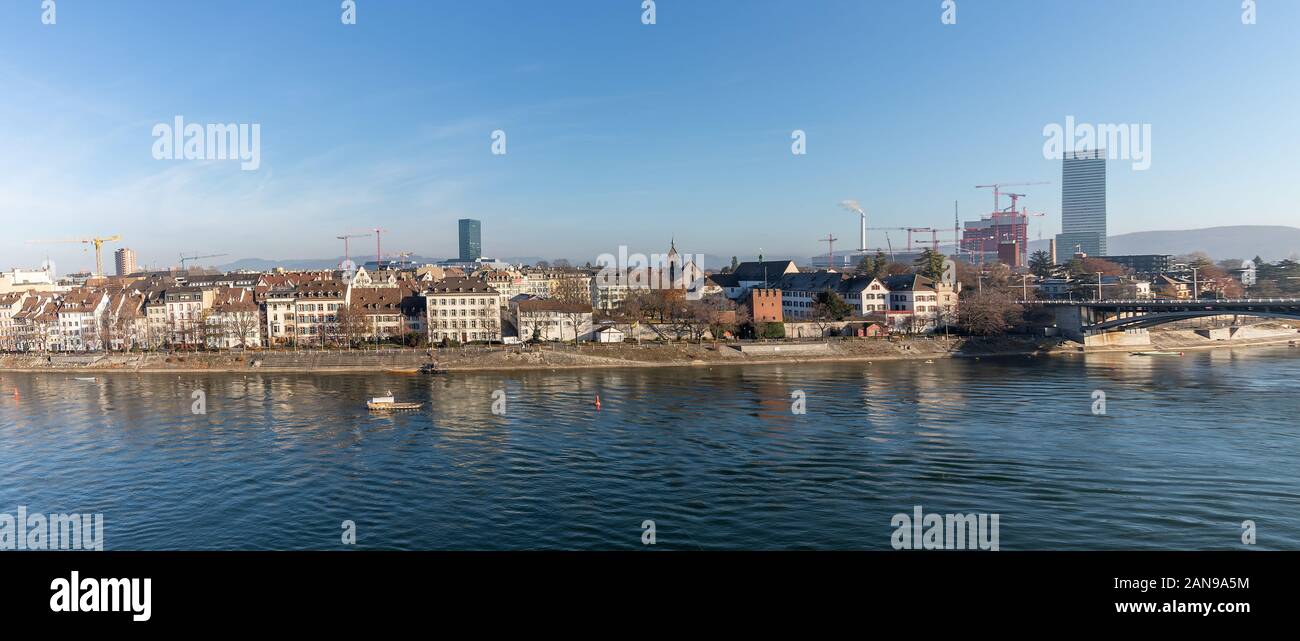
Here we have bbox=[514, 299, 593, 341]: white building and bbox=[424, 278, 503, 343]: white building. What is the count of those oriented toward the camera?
2

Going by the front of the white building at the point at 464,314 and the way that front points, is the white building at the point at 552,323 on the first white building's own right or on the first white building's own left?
on the first white building's own left

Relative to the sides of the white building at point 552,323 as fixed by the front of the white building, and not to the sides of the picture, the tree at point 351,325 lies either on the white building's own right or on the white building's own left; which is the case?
on the white building's own right

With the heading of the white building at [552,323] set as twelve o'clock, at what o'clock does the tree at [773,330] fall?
The tree is roughly at 9 o'clock from the white building.

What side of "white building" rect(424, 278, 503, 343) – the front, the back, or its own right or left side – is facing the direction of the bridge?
left

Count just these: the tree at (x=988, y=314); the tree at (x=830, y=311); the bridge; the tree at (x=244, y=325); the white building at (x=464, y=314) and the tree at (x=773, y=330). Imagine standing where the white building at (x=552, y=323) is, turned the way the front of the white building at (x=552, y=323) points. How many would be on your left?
4

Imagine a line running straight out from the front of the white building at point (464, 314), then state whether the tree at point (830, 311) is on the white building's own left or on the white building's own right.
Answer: on the white building's own left

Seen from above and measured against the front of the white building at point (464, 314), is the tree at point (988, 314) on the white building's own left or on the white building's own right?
on the white building's own left

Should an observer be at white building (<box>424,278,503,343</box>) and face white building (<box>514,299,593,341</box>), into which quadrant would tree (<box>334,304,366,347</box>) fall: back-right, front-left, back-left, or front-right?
back-right

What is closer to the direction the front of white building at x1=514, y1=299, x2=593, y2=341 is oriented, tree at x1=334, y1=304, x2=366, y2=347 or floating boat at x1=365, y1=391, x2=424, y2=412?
the floating boat

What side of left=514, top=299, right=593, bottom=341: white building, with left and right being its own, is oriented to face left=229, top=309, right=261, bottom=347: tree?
right

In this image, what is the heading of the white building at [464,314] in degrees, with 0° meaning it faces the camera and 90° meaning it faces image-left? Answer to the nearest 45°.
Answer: approximately 0°
